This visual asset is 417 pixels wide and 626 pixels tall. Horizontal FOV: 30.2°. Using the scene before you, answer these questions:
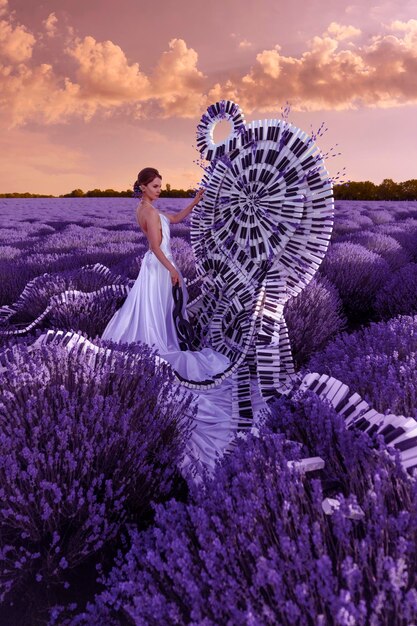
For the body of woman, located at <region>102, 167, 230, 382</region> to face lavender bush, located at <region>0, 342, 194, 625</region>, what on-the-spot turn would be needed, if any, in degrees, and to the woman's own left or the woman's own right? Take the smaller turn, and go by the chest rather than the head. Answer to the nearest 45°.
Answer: approximately 90° to the woman's own right

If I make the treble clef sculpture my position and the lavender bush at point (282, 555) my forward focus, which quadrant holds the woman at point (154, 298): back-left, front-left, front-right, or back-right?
back-right

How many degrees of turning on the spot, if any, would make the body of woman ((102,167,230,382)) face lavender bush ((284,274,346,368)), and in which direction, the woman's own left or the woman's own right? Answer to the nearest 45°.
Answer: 0° — they already face it

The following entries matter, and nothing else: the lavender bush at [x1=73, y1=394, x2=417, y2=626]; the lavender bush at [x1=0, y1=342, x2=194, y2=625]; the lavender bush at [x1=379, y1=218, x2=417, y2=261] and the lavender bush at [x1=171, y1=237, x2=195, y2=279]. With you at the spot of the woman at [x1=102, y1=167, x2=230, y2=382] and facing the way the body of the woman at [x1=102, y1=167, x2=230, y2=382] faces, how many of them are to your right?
2

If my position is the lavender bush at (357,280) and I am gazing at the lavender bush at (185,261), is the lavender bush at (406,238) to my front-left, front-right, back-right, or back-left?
back-right

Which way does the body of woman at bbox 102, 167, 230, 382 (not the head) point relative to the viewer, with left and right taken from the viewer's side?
facing to the right of the viewer

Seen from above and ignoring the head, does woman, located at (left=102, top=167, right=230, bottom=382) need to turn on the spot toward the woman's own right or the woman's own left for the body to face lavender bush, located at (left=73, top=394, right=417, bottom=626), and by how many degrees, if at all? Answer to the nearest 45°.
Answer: approximately 90° to the woman's own right

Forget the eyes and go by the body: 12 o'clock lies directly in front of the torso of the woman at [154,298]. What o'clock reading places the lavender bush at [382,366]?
The lavender bush is roughly at 2 o'clock from the woman.
